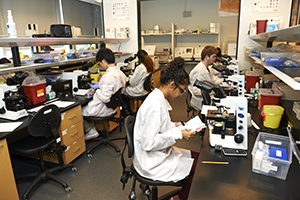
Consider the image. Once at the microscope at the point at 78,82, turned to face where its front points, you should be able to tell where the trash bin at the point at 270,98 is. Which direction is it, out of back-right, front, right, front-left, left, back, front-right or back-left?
front-right

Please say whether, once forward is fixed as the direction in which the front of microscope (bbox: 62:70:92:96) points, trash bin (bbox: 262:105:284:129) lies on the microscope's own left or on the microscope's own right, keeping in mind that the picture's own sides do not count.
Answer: on the microscope's own right

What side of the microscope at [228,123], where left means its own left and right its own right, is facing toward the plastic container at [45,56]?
front

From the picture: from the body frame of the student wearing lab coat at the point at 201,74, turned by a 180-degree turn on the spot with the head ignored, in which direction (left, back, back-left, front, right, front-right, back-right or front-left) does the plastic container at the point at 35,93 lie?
front-left

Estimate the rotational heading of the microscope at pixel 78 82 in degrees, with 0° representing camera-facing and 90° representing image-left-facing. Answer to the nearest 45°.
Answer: approximately 270°

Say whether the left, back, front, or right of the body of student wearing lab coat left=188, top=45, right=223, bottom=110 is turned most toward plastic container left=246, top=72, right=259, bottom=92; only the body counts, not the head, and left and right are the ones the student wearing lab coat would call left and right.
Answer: front

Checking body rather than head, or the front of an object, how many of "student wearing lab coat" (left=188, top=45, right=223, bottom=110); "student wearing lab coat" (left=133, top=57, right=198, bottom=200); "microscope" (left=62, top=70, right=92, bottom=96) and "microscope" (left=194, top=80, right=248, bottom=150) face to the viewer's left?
1

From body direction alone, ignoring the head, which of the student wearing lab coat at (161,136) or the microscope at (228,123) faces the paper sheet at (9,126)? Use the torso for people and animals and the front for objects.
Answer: the microscope

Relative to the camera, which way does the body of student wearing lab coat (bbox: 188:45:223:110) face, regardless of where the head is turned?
to the viewer's right

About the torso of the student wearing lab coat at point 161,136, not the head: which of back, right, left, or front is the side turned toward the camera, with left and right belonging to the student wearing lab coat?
right

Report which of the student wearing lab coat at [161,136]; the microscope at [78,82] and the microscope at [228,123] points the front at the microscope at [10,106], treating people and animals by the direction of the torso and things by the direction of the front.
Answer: the microscope at [228,123]

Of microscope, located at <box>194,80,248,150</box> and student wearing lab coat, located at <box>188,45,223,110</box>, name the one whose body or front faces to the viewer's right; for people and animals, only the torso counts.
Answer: the student wearing lab coat

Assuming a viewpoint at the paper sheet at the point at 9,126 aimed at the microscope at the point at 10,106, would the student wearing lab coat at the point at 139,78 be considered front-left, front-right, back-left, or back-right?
front-right

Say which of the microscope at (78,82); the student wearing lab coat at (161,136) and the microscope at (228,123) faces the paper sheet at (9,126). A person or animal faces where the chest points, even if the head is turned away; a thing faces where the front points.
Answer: the microscope at (228,123)

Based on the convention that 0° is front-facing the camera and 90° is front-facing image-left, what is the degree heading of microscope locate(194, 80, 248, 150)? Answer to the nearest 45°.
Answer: approximately 90°

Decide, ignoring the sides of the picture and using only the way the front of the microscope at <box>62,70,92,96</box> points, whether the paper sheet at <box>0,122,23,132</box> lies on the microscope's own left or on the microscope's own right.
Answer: on the microscope's own right

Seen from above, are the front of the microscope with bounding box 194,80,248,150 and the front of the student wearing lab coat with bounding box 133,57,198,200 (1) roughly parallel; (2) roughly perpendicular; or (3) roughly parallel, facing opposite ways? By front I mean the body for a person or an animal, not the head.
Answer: roughly parallel, facing opposite ways
